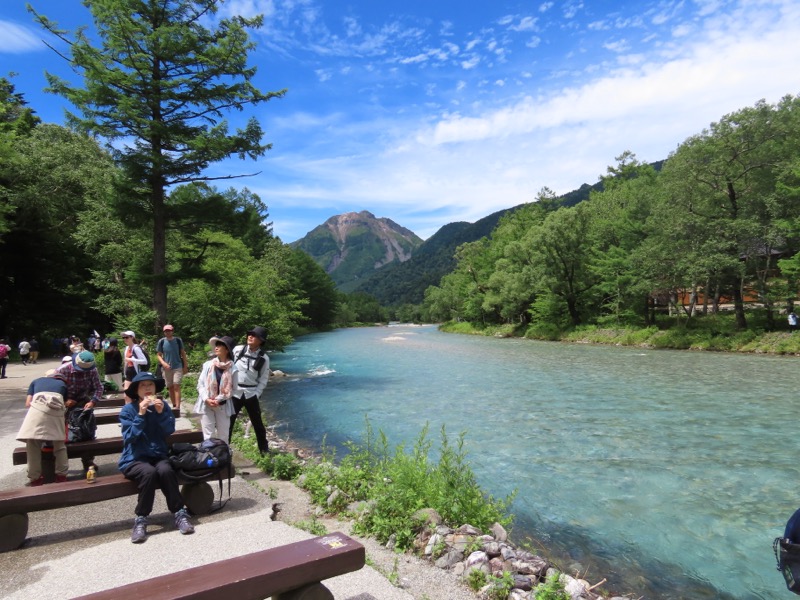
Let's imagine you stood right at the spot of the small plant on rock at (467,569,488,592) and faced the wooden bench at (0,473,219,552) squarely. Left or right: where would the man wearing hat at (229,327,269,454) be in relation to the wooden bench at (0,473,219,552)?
right

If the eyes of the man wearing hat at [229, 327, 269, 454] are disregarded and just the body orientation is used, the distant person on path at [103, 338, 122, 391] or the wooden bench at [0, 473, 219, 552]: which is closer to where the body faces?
the wooden bench

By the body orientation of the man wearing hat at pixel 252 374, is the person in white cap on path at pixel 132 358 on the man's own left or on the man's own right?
on the man's own right

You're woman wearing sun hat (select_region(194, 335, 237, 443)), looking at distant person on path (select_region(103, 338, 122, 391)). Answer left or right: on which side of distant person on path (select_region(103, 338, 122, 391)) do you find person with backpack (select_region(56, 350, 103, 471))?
left

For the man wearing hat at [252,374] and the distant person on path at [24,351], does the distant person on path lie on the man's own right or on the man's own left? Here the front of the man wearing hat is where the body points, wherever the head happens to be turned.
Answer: on the man's own right

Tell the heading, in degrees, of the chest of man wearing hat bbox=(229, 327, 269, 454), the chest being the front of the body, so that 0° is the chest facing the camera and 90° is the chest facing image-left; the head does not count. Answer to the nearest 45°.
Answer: approximately 45°
